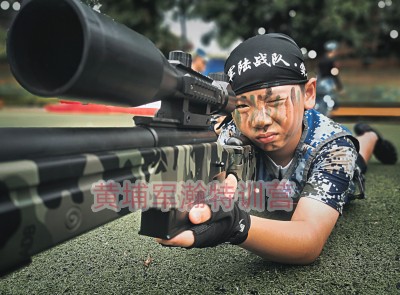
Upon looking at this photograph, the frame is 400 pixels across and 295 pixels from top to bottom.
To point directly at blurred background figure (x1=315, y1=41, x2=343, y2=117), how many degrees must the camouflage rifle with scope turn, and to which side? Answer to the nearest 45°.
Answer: approximately 180°

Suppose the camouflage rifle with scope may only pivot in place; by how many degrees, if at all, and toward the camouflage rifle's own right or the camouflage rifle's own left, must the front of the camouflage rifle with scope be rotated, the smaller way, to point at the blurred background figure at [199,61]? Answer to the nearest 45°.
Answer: approximately 135° to the camouflage rifle's own right

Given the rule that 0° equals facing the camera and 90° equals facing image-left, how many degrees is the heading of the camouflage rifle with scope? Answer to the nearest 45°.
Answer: approximately 45°
